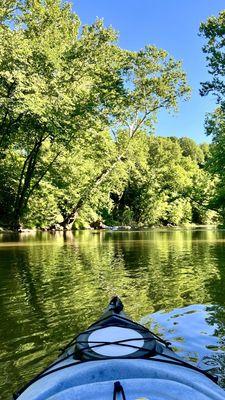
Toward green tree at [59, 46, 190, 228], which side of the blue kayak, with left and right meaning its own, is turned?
front

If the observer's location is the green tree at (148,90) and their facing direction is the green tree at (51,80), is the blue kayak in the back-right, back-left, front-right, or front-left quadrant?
front-left

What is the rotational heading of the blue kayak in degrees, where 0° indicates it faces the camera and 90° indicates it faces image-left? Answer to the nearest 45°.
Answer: approximately 180°

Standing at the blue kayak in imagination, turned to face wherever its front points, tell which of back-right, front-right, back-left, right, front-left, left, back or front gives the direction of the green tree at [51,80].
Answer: front

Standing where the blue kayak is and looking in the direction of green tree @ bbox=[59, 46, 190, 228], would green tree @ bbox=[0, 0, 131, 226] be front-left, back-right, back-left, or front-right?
front-left

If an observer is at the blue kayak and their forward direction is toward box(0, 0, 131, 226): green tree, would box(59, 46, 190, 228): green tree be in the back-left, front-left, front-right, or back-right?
front-right
